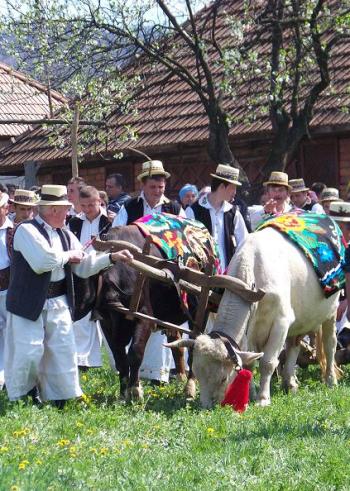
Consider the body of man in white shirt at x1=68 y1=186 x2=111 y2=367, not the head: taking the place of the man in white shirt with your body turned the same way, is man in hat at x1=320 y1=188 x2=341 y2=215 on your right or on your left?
on your left

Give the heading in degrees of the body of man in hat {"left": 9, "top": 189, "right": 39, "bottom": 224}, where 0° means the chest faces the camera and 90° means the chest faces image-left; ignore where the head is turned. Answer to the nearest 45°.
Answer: approximately 315°

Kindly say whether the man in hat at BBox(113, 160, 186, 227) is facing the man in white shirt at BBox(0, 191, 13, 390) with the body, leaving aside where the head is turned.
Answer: no

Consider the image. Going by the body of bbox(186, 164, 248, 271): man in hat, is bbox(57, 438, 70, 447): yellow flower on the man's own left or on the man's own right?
on the man's own right

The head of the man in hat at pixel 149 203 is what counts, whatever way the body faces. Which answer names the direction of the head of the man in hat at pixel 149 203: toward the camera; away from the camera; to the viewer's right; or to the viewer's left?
toward the camera

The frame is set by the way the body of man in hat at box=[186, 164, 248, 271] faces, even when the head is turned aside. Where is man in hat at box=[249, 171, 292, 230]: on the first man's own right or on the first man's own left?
on the first man's own left

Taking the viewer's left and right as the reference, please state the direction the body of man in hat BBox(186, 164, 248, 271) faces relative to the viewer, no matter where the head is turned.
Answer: facing the viewer and to the right of the viewer

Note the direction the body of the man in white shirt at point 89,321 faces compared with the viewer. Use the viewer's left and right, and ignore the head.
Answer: facing the viewer

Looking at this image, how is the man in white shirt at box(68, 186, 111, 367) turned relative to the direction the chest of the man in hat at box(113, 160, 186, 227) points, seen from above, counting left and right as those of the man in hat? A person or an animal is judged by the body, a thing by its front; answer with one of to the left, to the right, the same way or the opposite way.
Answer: the same way

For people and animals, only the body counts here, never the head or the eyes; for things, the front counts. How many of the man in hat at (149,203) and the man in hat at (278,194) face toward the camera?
2

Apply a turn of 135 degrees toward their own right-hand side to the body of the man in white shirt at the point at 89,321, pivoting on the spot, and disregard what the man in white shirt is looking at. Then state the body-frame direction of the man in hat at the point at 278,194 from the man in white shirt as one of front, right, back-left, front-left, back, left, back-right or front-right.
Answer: back-right

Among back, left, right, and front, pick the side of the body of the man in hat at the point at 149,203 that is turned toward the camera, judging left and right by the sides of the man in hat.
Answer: front

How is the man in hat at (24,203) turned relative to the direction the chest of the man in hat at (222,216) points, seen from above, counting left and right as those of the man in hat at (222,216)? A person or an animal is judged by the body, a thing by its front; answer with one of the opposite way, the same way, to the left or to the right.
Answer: the same way
